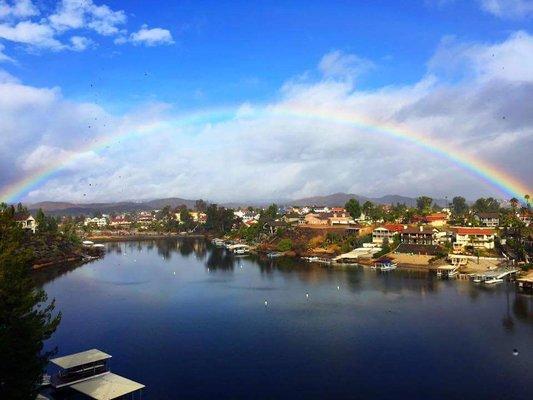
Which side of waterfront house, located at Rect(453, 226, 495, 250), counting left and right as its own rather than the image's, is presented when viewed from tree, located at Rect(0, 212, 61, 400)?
front

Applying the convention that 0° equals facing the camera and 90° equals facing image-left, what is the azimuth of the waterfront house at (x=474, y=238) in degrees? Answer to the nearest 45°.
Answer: approximately 0°

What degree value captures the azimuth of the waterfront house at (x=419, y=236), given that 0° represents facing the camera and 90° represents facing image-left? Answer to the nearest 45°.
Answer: approximately 0°

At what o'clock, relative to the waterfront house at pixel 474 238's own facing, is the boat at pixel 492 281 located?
The boat is roughly at 12 o'clock from the waterfront house.

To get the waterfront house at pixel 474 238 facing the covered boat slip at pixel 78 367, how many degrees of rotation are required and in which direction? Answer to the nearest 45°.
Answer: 0° — it already faces it

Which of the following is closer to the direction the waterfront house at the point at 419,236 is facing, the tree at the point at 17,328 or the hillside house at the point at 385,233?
the tree

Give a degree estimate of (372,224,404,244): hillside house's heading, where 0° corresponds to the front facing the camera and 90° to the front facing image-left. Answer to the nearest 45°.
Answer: approximately 45°

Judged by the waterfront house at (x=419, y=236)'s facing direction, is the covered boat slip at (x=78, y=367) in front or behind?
in front

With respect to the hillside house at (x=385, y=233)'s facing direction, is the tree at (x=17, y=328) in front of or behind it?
in front
